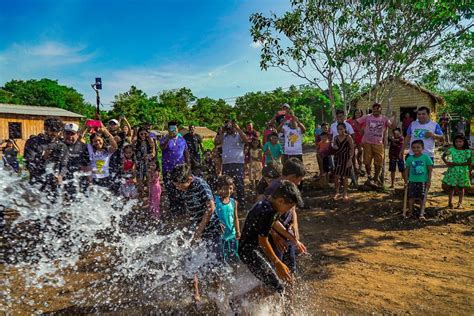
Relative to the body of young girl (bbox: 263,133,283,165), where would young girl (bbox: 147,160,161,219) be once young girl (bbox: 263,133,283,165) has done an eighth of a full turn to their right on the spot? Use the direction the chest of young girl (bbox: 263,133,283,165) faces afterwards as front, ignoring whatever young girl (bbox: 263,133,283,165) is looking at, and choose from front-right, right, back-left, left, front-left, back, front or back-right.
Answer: front

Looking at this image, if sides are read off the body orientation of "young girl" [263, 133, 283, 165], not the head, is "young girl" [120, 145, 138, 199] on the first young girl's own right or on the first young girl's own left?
on the first young girl's own right

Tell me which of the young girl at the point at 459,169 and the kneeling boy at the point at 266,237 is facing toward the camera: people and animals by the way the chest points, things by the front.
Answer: the young girl

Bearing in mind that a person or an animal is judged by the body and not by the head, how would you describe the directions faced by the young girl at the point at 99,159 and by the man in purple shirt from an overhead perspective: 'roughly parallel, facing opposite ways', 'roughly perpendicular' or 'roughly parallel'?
roughly parallel

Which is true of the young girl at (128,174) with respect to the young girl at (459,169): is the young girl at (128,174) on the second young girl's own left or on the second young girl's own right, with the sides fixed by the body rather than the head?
on the second young girl's own right

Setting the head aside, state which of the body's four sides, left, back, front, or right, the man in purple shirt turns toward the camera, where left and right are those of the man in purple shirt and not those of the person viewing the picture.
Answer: front

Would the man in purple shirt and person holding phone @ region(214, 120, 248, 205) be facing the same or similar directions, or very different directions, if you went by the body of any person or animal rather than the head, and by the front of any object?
same or similar directions

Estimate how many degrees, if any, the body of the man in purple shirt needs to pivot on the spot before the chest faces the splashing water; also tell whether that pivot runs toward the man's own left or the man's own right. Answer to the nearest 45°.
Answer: approximately 45° to the man's own right

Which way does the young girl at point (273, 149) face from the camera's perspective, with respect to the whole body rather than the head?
toward the camera

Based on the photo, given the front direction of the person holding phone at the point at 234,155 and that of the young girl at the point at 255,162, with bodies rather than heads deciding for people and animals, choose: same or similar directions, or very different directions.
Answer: same or similar directions

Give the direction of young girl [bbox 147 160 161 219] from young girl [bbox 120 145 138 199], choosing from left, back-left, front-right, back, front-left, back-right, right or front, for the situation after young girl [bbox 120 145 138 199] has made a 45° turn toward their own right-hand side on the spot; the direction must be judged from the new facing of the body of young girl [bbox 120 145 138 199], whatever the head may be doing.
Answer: left

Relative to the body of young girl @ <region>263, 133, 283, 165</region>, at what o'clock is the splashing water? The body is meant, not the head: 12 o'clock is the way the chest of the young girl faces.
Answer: The splashing water is roughly at 1 o'clock from the young girl.

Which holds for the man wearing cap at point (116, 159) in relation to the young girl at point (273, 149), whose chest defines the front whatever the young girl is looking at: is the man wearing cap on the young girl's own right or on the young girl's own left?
on the young girl's own right

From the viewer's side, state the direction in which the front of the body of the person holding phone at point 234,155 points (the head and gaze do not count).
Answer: toward the camera

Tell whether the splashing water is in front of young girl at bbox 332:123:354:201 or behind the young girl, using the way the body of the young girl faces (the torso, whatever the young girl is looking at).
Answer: in front
